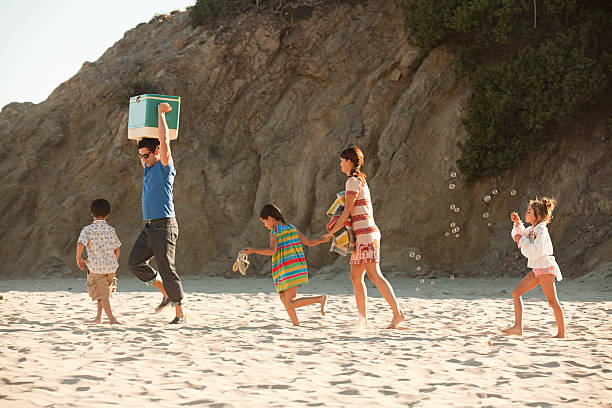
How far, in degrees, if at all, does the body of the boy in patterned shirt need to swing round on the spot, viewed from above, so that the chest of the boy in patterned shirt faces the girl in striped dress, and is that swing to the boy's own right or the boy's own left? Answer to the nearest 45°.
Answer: approximately 135° to the boy's own right

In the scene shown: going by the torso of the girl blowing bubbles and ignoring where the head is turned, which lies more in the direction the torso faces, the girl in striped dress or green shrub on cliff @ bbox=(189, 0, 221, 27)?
the girl in striped dress

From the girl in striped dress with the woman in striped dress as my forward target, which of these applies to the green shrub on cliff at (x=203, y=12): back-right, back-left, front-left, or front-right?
back-left

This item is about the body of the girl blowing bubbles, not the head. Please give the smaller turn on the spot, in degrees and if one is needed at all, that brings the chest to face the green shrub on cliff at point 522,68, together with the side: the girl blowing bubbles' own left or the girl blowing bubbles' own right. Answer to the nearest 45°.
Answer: approximately 90° to the girl blowing bubbles' own right

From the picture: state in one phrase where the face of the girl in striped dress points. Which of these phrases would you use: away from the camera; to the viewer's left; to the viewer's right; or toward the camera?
to the viewer's left

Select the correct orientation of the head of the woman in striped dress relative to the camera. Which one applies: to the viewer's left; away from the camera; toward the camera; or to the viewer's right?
to the viewer's left

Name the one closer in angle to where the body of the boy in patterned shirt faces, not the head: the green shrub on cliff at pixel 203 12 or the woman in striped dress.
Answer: the green shrub on cliff

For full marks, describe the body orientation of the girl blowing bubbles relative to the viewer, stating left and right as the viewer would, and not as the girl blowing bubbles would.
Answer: facing to the left of the viewer
